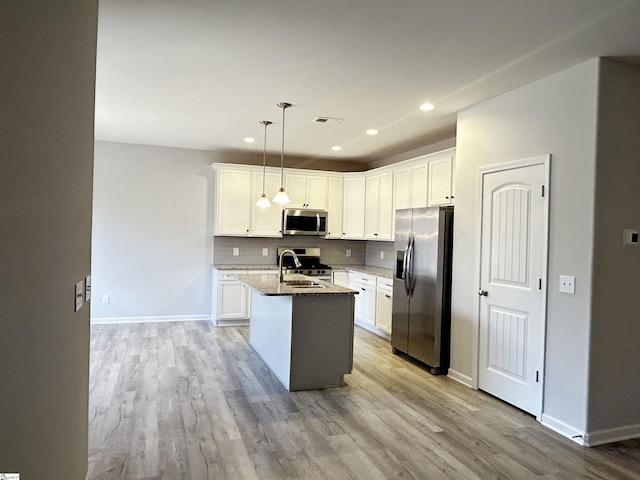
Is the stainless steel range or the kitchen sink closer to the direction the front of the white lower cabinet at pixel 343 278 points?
the kitchen sink

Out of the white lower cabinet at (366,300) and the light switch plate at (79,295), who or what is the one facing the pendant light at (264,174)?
the white lower cabinet

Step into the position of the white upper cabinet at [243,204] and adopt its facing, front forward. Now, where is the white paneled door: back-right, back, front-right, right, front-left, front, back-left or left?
front-left

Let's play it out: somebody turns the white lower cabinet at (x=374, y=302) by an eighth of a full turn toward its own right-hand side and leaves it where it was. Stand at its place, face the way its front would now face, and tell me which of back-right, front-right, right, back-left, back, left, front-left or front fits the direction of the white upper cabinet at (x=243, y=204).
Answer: front

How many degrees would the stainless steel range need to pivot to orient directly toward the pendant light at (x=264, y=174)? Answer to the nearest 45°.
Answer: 0° — it already faces it

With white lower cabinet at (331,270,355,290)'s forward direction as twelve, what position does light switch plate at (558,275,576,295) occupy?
The light switch plate is roughly at 11 o'clock from the white lower cabinet.

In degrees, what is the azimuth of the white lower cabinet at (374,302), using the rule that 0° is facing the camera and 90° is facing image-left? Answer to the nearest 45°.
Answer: approximately 45°

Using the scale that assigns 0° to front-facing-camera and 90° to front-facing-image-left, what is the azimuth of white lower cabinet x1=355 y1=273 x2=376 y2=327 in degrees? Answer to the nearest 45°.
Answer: approximately 45°

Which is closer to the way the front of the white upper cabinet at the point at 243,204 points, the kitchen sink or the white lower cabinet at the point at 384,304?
the kitchen sink

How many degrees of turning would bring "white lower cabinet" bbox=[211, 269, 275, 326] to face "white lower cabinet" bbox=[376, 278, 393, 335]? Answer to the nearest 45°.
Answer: approximately 45° to its left

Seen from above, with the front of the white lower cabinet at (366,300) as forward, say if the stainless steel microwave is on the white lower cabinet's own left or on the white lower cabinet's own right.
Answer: on the white lower cabinet's own right

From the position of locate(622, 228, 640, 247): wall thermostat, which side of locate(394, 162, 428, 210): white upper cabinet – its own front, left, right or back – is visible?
left

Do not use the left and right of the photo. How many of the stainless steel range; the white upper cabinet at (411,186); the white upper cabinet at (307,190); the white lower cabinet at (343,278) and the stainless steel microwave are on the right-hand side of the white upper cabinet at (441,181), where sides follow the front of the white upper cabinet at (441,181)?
5

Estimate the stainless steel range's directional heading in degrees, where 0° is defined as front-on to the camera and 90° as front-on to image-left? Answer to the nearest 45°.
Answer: approximately 0°

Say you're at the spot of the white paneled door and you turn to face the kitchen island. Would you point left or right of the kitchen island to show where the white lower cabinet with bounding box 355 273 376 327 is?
right

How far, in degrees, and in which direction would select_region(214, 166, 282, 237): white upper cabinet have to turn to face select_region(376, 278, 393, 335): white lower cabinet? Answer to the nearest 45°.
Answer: approximately 45° to its left

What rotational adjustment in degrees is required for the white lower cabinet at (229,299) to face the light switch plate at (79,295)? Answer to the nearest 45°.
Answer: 0° — it already faces it

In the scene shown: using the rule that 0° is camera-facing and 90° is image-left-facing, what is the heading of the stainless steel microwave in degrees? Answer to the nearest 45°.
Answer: approximately 0°
